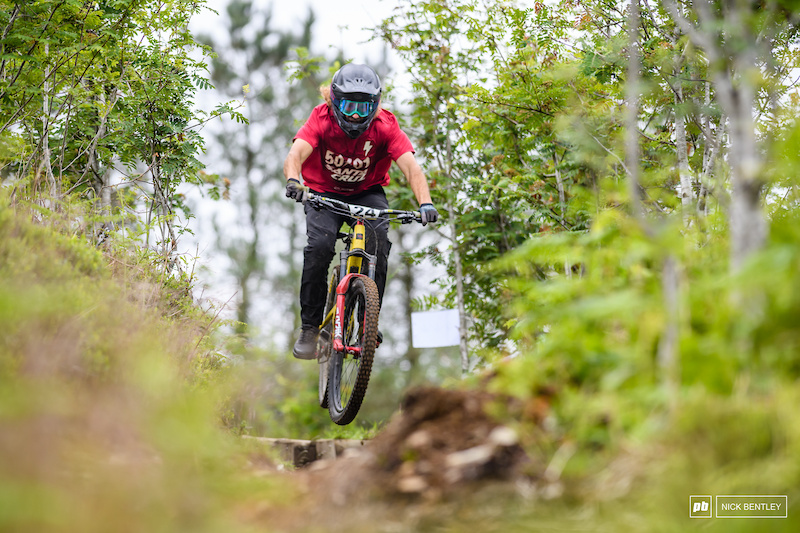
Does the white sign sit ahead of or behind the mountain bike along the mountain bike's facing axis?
behind

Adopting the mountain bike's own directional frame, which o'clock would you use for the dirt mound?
The dirt mound is roughly at 12 o'clock from the mountain bike.

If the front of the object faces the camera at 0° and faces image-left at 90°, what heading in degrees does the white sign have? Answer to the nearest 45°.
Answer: approximately 0°
